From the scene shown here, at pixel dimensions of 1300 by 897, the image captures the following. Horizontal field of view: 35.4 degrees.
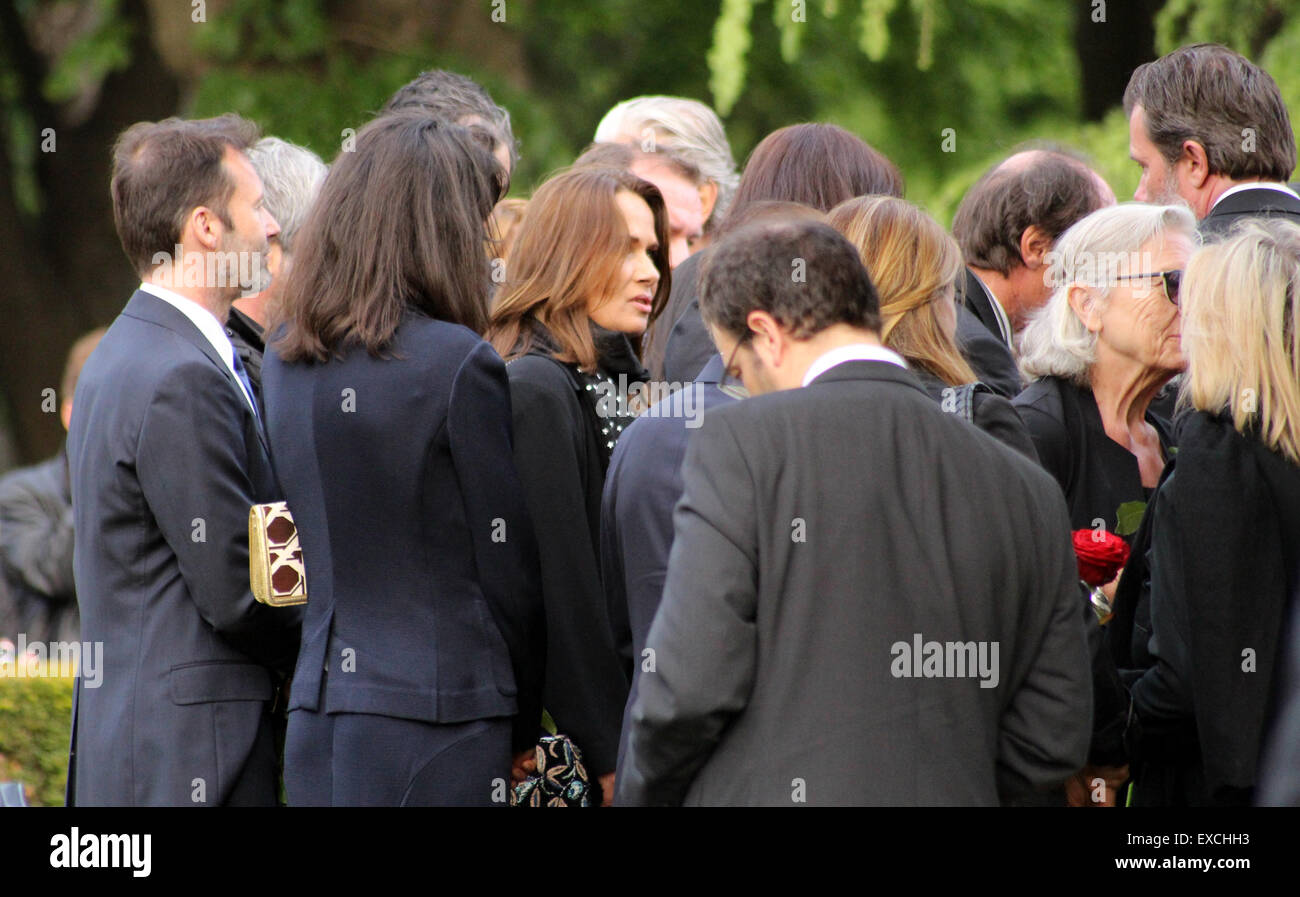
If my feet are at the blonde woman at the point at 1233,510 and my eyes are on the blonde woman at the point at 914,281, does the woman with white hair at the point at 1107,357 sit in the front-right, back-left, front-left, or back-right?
front-right

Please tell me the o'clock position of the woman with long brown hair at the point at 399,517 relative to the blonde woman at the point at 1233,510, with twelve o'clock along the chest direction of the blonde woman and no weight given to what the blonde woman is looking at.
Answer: The woman with long brown hair is roughly at 10 o'clock from the blonde woman.

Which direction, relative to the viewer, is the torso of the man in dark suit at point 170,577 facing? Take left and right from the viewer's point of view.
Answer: facing to the right of the viewer

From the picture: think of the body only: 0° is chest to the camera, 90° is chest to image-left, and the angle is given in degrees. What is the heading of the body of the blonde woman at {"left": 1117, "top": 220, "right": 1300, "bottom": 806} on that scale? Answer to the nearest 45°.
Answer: approximately 135°

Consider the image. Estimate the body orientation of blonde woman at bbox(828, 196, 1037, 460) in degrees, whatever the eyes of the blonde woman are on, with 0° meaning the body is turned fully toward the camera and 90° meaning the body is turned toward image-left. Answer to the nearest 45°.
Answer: approximately 225°

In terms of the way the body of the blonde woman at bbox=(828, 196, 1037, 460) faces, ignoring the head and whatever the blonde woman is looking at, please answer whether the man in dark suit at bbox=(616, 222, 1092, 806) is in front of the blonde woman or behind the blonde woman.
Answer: behind

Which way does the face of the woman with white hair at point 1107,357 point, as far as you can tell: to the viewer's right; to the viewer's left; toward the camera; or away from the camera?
to the viewer's right

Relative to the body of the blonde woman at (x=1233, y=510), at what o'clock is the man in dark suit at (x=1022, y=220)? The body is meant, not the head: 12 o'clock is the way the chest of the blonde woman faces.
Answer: The man in dark suit is roughly at 1 o'clock from the blonde woman.
